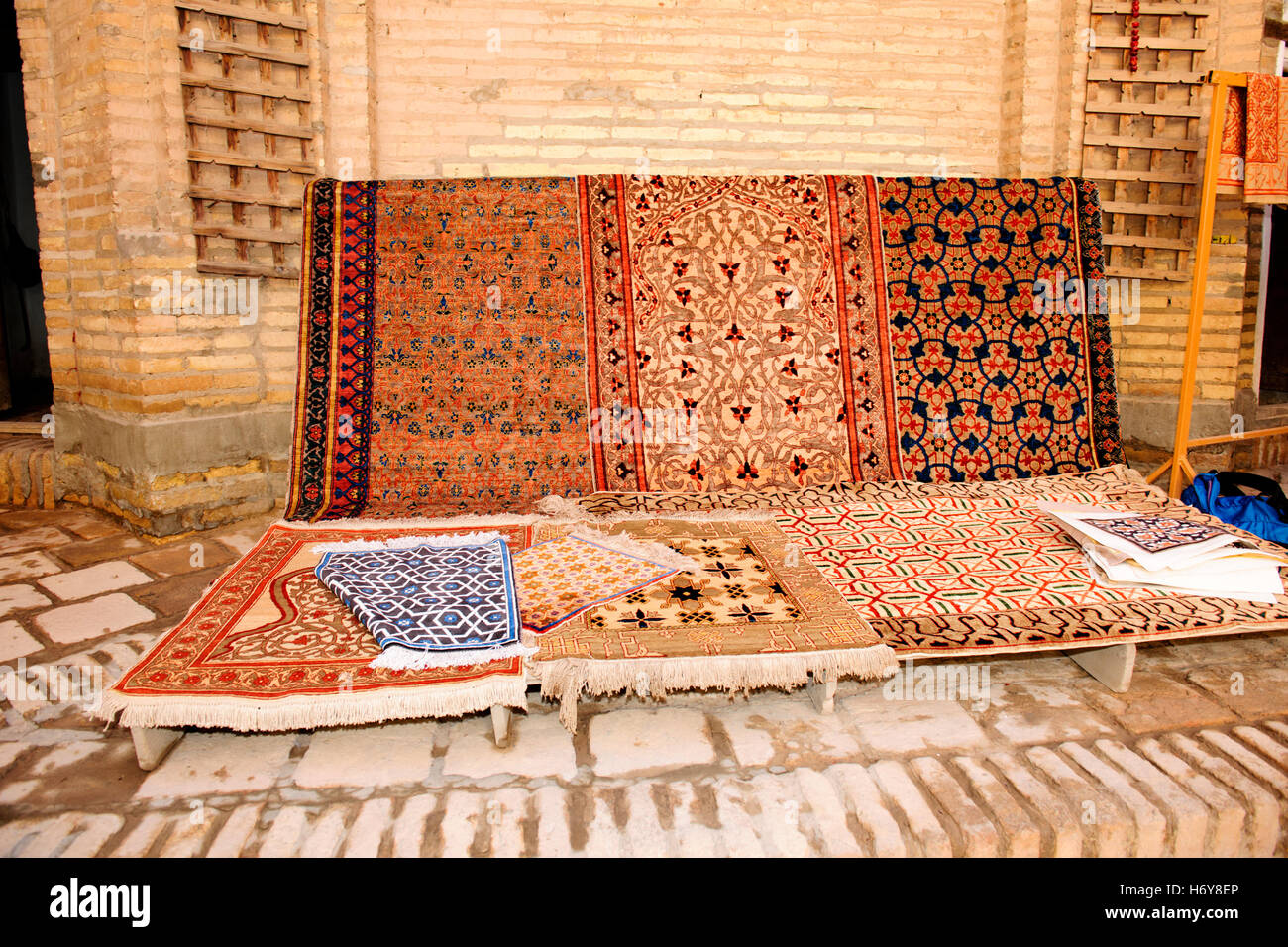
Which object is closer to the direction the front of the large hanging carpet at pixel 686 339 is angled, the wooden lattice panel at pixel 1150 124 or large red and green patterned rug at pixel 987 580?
the large red and green patterned rug

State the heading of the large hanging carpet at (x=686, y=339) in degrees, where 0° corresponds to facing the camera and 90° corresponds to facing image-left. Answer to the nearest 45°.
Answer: approximately 0°

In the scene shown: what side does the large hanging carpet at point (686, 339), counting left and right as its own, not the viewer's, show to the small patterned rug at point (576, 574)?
front

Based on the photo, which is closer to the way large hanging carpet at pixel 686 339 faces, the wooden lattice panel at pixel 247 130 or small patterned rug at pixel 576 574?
the small patterned rug

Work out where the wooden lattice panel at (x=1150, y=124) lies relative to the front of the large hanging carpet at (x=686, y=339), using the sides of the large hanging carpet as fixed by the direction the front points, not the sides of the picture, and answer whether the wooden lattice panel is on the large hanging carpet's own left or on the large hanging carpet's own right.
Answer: on the large hanging carpet's own left

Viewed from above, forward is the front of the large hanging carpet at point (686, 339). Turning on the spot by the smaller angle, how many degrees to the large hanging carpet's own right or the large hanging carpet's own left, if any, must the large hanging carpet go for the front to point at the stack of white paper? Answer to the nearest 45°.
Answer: approximately 45° to the large hanging carpet's own left

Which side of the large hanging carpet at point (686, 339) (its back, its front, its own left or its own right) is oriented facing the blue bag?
left
